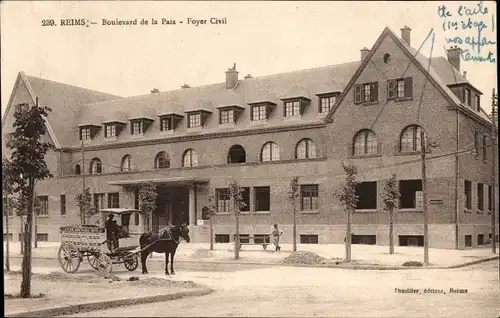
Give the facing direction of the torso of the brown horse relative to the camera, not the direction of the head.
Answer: to the viewer's right

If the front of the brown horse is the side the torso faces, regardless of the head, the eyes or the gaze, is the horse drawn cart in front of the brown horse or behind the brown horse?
behind

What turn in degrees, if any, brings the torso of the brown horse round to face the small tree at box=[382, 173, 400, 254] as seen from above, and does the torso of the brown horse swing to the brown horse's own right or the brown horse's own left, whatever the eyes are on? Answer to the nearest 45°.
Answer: approximately 45° to the brown horse's own left

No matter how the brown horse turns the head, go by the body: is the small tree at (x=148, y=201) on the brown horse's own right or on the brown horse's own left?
on the brown horse's own left

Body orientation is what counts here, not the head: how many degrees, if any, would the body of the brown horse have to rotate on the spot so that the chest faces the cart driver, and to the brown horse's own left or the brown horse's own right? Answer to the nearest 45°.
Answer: approximately 180°

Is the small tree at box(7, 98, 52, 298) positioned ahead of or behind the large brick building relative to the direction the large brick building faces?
ahead
